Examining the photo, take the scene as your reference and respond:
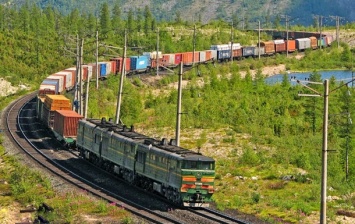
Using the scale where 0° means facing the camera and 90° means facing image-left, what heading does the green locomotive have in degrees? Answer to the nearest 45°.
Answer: approximately 315°
